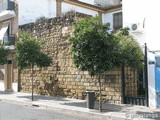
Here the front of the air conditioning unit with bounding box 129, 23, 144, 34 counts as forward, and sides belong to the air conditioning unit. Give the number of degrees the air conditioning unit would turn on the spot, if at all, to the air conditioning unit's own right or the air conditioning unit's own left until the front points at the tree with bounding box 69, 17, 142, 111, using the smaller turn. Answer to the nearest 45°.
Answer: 0° — it already faces it

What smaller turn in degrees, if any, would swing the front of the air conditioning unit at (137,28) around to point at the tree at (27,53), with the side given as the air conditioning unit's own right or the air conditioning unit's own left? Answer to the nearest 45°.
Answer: approximately 45° to the air conditioning unit's own right

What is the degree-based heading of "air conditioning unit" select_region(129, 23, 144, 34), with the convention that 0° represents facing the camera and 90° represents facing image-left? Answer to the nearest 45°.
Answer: approximately 45°
